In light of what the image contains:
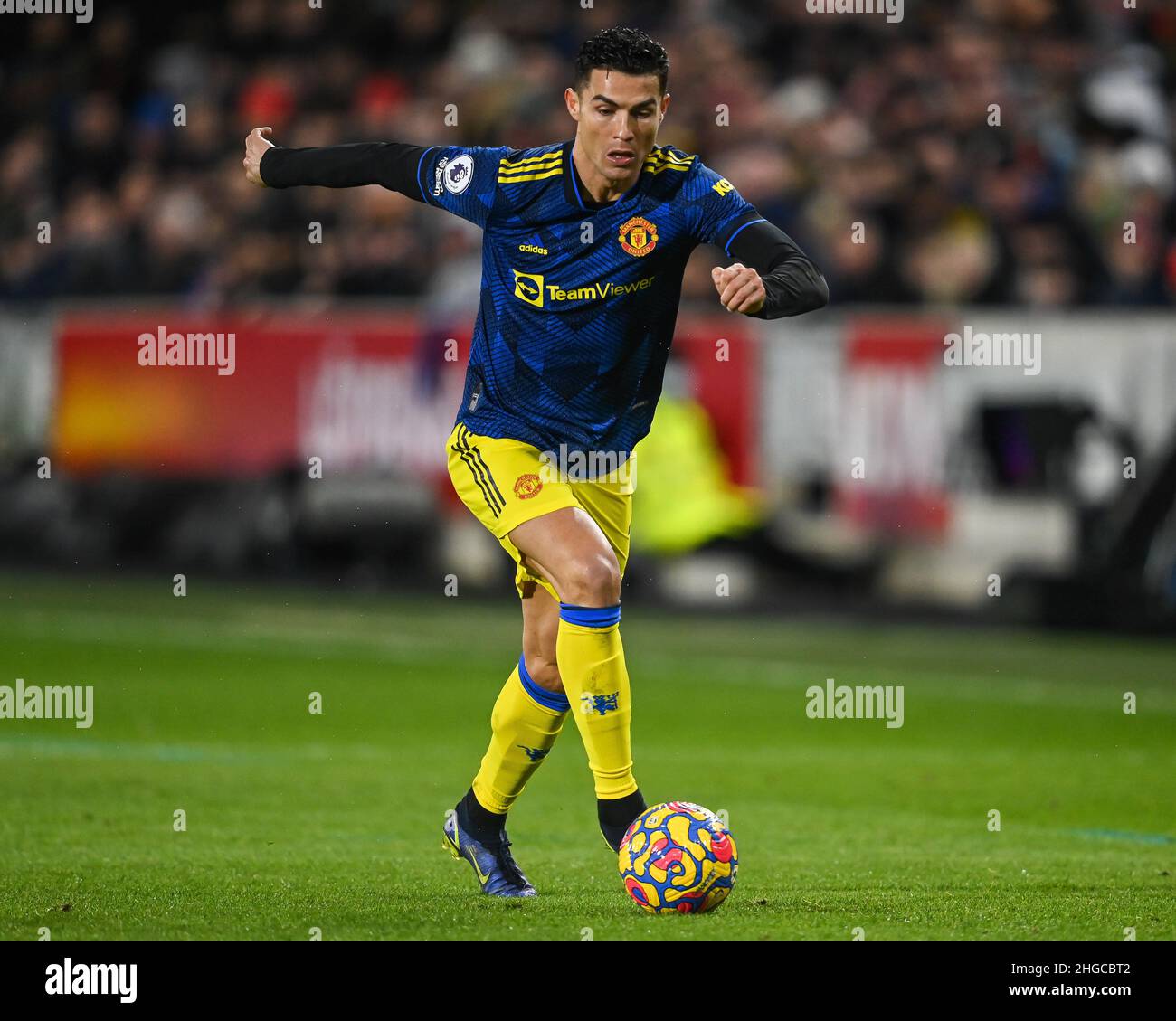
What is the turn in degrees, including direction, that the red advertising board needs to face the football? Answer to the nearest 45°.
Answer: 0° — it already faces it

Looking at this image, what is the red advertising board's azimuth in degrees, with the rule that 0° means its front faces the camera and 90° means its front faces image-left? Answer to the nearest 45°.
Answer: approximately 0°

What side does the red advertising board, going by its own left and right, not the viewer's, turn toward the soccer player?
front
